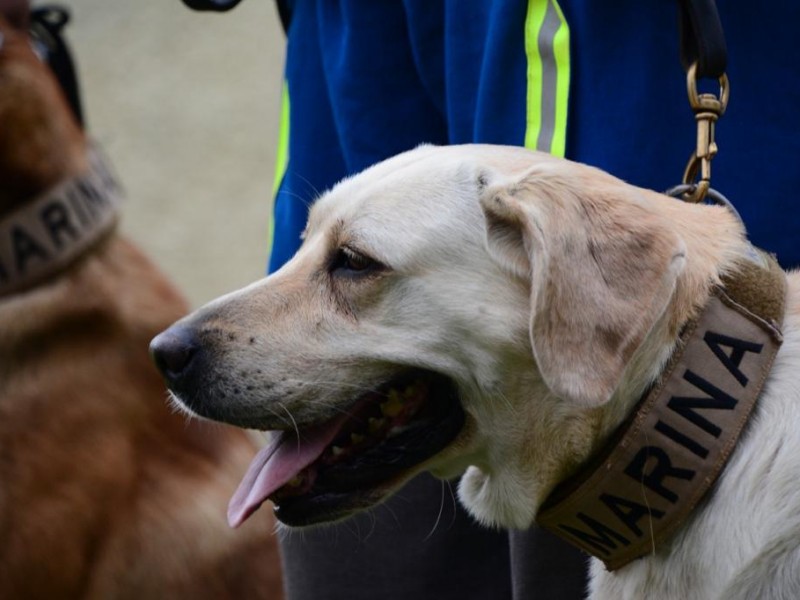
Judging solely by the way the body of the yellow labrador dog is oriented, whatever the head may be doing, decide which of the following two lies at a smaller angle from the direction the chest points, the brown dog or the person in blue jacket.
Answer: the brown dog

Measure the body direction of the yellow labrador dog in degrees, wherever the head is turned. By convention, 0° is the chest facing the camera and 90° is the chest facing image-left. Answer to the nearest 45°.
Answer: approximately 90°

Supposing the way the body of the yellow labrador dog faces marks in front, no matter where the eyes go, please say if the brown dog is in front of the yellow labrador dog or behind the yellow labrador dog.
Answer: in front

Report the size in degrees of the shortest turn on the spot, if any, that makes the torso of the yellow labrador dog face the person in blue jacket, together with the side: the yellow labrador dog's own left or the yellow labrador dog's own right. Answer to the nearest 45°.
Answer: approximately 90° to the yellow labrador dog's own right
